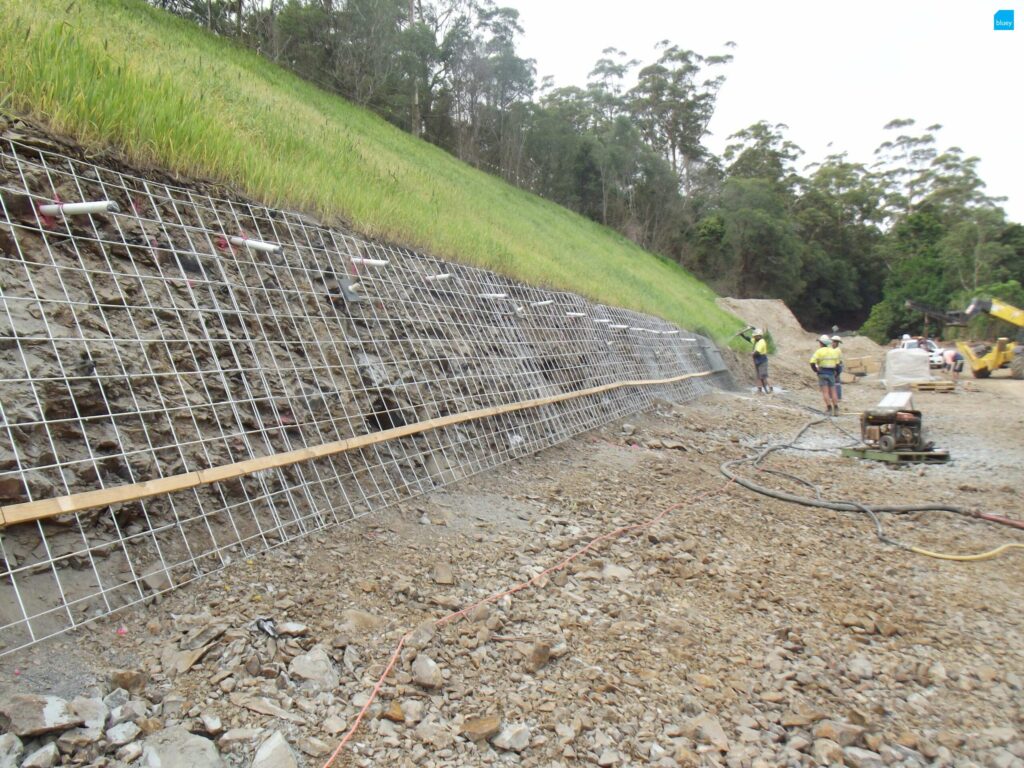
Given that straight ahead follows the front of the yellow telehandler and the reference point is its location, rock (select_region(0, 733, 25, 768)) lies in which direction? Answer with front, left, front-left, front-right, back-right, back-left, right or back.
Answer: left

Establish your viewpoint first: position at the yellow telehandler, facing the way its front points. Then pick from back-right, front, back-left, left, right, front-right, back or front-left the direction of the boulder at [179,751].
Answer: left

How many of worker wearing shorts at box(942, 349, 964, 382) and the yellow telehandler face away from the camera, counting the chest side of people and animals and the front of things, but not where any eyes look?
0

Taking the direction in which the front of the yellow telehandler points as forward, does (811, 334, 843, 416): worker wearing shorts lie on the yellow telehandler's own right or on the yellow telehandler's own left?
on the yellow telehandler's own left

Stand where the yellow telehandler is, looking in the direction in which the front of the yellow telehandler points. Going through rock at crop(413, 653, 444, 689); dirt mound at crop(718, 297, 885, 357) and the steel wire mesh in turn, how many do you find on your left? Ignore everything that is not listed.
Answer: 2

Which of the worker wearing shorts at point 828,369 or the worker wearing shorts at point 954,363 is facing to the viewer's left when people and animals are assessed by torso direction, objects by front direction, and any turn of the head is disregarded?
the worker wearing shorts at point 954,363

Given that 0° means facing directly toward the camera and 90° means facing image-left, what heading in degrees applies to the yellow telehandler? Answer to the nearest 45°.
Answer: approximately 90°

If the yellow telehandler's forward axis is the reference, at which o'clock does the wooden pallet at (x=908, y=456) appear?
The wooden pallet is roughly at 9 o'clock from the yellow telehandler.

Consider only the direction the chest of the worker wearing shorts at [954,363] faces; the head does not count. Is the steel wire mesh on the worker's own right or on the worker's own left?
on the worker's own left
